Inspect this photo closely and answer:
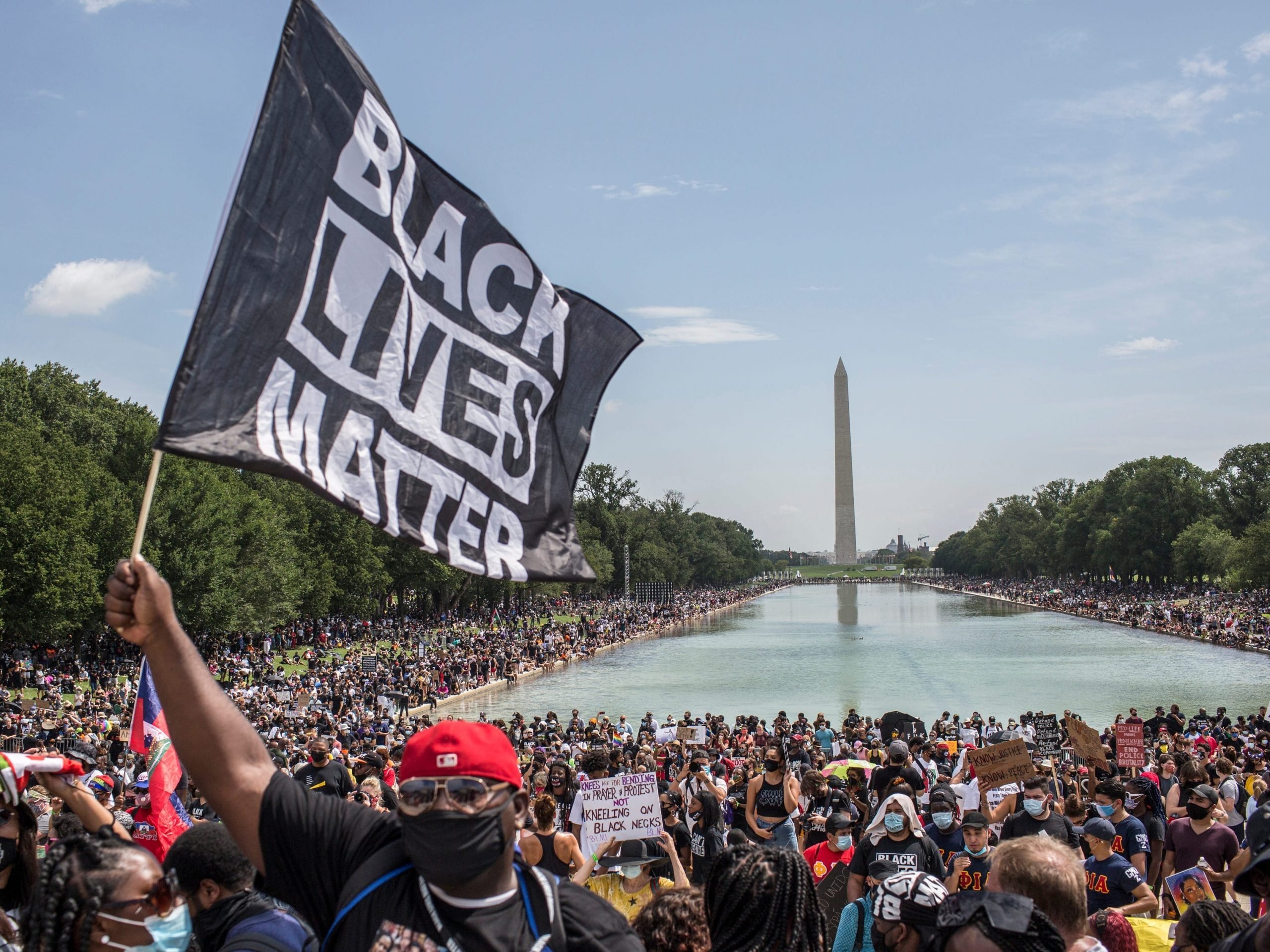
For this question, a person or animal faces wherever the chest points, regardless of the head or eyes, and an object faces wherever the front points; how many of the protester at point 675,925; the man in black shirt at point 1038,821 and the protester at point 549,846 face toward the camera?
1

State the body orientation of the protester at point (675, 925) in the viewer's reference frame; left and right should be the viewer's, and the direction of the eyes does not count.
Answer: facing away from the viewer

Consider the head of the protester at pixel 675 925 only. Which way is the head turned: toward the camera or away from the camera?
away from the camera

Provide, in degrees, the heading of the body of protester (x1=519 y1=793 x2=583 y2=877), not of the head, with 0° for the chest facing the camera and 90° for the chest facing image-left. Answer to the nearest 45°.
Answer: approximately 180°

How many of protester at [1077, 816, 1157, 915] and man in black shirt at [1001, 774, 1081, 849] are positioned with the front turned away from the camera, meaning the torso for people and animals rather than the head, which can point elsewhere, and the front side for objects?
0

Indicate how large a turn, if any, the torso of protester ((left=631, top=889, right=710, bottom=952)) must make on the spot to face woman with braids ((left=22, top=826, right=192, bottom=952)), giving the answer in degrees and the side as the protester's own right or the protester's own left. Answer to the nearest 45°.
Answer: approximately 90° to the protester's own left

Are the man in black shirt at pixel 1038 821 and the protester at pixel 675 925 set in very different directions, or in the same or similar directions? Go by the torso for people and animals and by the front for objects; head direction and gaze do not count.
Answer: very different directions

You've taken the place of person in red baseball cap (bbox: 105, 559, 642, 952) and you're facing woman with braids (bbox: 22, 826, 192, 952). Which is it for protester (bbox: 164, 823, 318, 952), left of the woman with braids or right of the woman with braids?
right

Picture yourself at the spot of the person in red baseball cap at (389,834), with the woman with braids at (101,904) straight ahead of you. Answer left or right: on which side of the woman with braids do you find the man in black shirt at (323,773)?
right

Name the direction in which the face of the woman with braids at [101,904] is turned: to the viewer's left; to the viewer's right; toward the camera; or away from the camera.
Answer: to the viewer's right

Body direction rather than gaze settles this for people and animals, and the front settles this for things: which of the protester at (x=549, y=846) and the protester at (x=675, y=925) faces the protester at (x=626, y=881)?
the protester at (x=675, y=925)

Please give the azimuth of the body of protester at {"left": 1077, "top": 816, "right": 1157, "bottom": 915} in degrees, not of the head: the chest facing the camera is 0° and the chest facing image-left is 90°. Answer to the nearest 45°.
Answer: approximately 45°

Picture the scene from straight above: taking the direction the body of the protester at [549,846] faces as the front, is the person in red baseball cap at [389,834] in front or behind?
behind

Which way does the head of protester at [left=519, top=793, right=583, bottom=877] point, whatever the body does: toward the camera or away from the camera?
away from the camera
